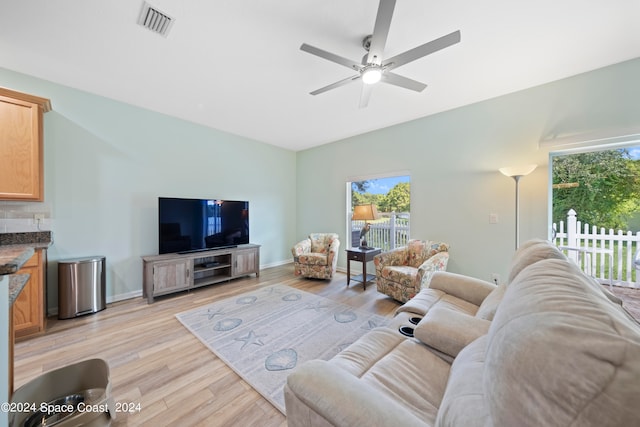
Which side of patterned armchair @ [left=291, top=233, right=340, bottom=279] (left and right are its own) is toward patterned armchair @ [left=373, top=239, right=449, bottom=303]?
left

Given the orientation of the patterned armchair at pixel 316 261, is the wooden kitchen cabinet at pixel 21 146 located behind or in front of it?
in front

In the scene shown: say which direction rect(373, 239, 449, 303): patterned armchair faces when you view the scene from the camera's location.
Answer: facing the viewer and to the left of the viewer

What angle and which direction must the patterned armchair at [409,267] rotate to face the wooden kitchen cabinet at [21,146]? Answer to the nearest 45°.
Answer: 0° — it already faces it

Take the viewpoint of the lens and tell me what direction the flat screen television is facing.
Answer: facing the viewer and to the right of the viewer

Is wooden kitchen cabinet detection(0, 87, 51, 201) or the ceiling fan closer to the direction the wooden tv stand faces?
the ceiling fan

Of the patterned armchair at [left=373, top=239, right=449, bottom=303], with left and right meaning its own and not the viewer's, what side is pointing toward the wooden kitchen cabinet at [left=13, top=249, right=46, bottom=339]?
front

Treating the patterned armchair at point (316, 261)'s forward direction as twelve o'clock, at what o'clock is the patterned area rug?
The patterned area rug is roughly at 11 o'clock from the patterned armchair.

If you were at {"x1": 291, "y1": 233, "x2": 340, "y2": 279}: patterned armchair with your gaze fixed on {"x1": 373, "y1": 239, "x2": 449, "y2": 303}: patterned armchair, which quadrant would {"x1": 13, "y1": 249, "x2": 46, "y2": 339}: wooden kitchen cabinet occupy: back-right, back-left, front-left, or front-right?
back-right

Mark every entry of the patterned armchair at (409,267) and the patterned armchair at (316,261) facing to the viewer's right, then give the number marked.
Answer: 0

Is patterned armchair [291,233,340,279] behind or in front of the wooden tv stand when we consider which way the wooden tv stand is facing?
in front

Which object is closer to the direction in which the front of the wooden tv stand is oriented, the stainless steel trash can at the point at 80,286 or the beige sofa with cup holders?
the beige sofa with cup holders

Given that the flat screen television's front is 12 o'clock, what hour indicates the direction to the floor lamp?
The floor lamp is roughly at 12 o'clock from the flat screen television.
